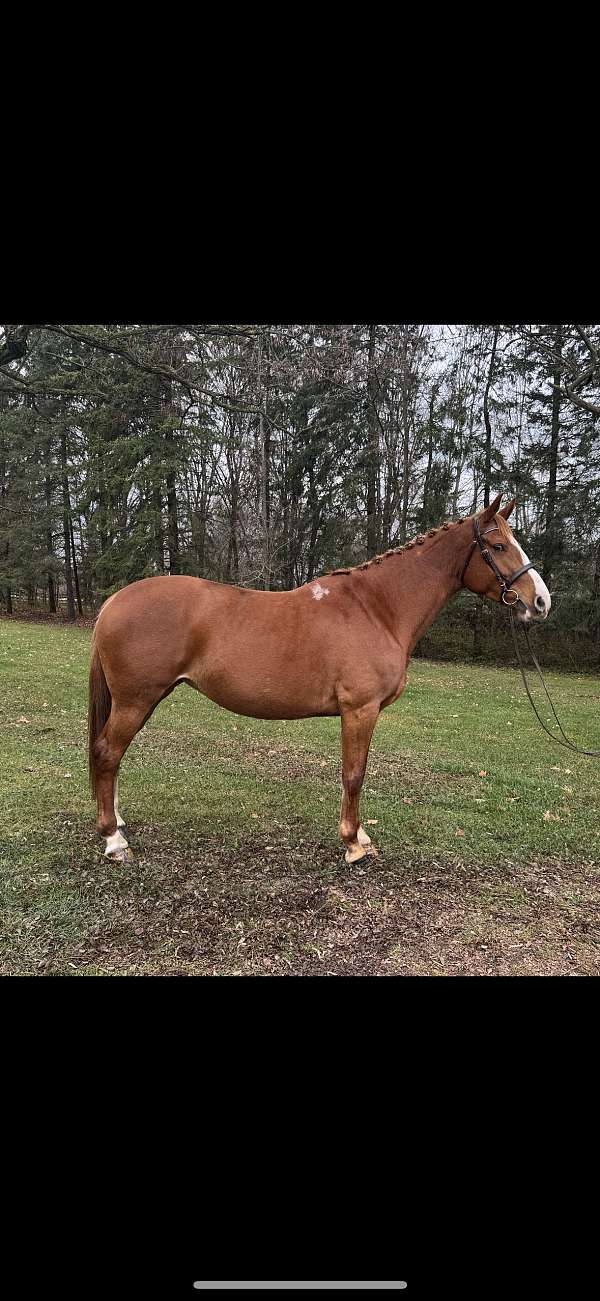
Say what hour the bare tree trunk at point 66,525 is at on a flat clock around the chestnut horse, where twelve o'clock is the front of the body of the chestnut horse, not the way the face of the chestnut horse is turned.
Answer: The bare tree trunk is roughly at 8 o'clock from the chestnut horse.

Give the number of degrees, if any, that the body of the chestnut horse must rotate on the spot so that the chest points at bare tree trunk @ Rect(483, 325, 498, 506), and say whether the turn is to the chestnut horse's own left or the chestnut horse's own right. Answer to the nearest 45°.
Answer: approximately 90° to the chestnut horse's own left

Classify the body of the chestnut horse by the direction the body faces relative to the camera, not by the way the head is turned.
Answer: to the viewer's right

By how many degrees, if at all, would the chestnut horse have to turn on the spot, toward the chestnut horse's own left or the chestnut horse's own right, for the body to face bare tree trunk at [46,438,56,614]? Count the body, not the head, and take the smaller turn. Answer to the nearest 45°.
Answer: approximately 135° to the chestnut horse's own left

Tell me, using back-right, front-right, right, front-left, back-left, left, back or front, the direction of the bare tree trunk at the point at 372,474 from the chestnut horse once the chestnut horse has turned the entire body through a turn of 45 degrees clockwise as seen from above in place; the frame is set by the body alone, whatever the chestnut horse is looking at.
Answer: back-left

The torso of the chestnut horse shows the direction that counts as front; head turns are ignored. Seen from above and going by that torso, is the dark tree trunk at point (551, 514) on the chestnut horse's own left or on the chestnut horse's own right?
on the chestnut horse's own left
